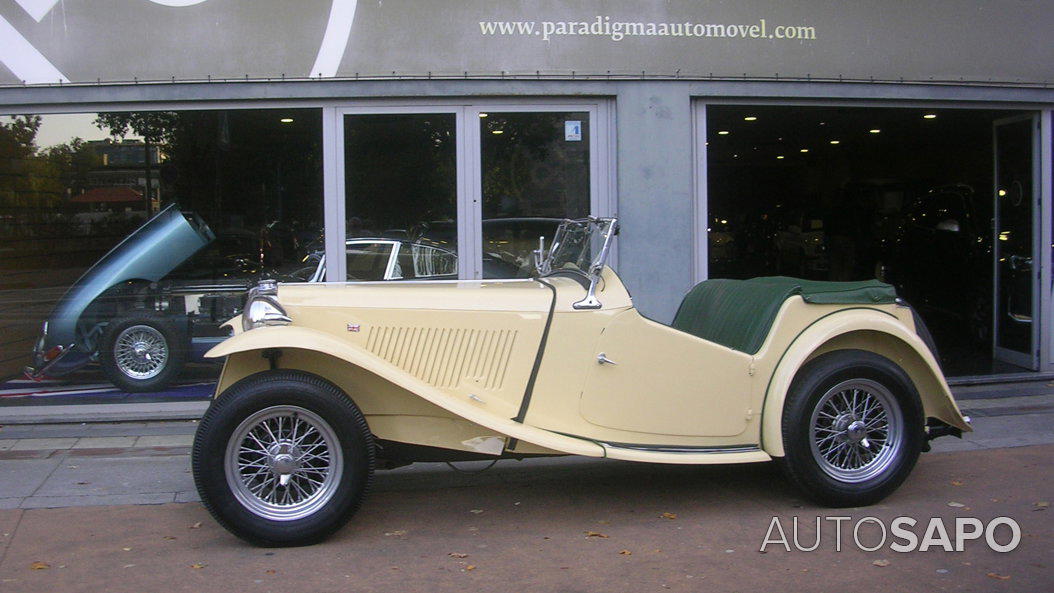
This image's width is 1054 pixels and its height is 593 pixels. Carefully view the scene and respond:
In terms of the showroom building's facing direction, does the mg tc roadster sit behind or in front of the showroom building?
in front

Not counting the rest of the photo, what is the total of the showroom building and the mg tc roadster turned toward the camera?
1

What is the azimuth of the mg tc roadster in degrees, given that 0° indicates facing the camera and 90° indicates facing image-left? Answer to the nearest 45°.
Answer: approximately 90°

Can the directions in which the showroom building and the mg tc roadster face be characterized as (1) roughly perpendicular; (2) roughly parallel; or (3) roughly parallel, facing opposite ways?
roughly perpendicular

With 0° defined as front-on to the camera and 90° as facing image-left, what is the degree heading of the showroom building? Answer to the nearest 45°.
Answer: approximately 0°

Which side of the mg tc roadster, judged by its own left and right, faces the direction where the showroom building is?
right
